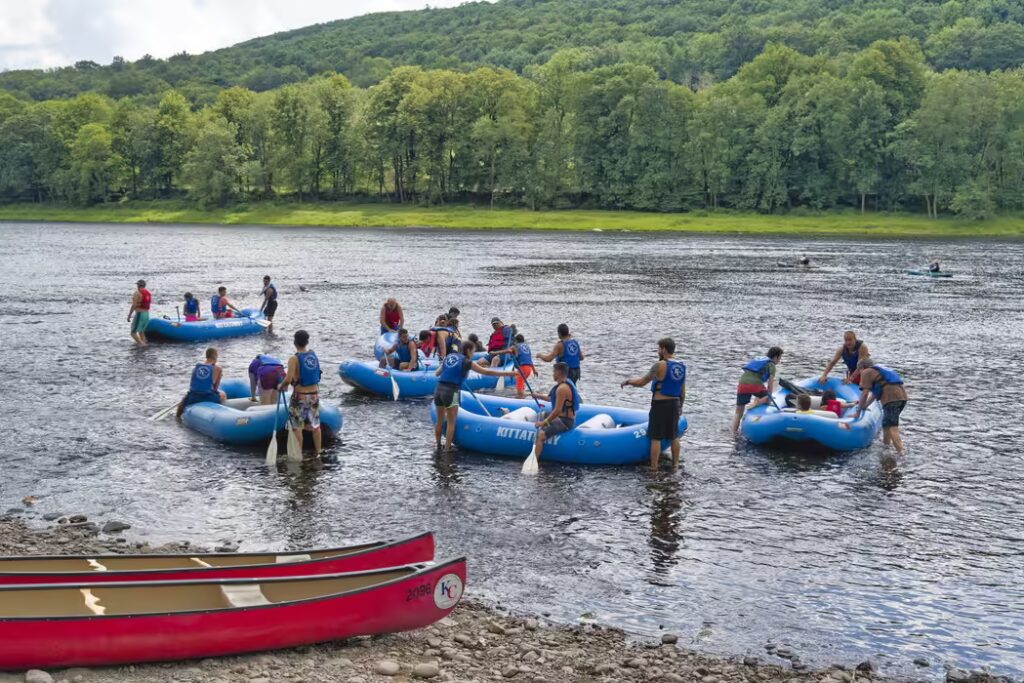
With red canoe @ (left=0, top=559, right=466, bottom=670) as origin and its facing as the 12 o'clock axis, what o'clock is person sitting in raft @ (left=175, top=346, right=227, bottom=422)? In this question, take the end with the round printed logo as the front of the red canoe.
The person sitting in raft is roughly at 9 o'clock from the red canoe.

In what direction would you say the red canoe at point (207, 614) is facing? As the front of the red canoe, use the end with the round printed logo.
to the viewer's right

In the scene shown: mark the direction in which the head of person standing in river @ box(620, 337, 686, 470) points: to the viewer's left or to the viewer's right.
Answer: to the viewer's left

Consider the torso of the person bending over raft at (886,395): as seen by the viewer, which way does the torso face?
to the viewer's left

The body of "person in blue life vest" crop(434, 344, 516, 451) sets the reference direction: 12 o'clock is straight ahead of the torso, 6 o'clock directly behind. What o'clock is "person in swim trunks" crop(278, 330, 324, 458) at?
The person in swim trunks is roughly at 7 o'clock from the person in blue life vest.

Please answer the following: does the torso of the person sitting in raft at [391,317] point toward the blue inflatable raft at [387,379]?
yes

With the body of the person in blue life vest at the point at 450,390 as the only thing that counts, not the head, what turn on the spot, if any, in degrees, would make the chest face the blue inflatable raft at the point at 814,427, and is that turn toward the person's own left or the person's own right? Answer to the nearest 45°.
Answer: approximately 45° to the person's own right

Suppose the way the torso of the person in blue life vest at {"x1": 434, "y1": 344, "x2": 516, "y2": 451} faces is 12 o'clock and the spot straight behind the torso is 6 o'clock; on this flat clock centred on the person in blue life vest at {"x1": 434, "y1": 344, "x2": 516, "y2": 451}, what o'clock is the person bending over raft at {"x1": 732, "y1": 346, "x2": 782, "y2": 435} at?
the person bending over raft at {"x1": 732, "y1": 346, "x2": 782, "y2": 435} is roughly at 1 o'clock from the person in blue life vest at {"x1": 434, "y1": 344, "x2": 516, "y2": 451}.
